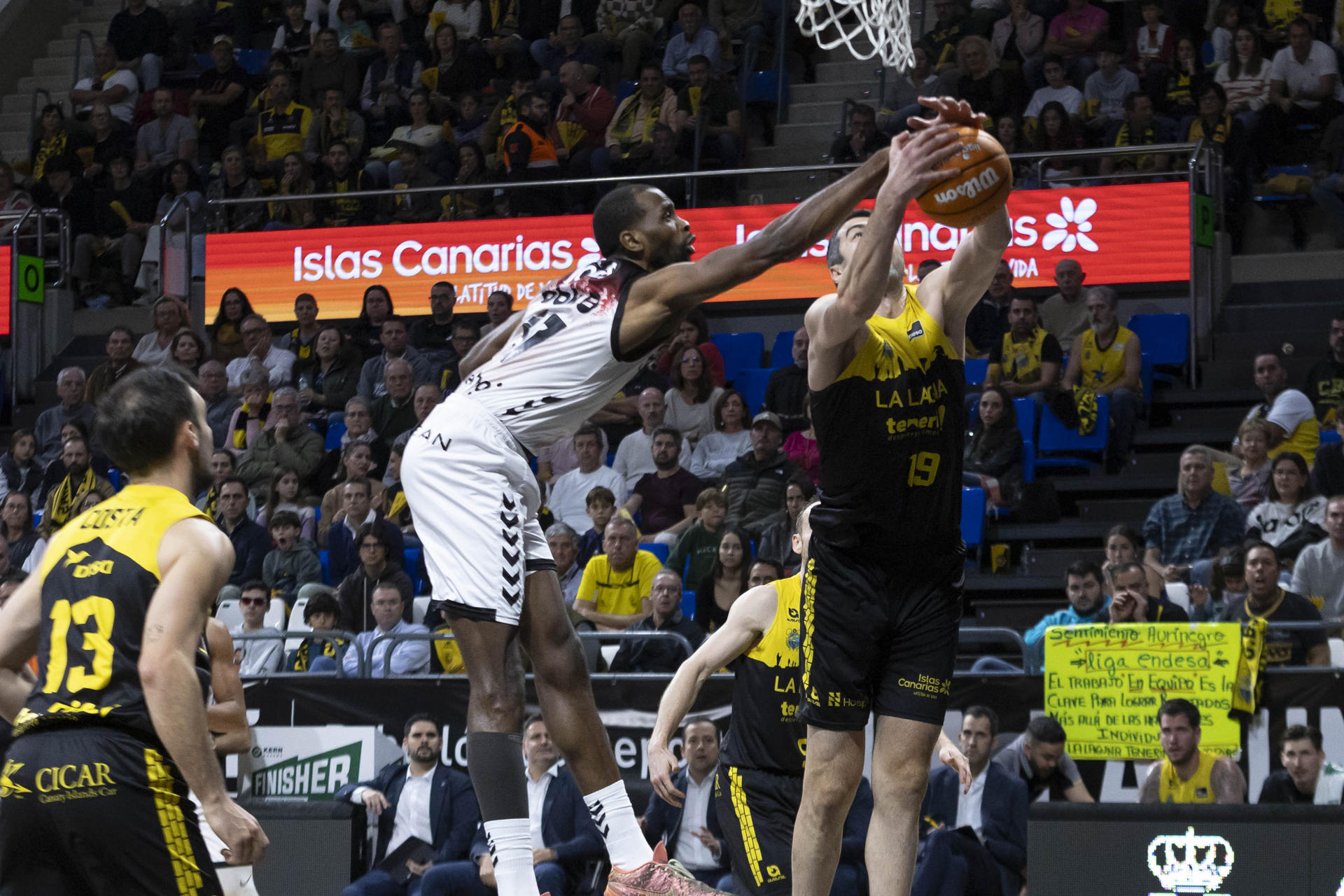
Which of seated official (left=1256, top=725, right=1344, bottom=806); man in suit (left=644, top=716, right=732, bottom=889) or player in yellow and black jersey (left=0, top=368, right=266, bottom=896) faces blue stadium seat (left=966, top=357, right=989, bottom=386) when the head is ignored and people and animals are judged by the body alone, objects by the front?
the player in yellow and black jersey

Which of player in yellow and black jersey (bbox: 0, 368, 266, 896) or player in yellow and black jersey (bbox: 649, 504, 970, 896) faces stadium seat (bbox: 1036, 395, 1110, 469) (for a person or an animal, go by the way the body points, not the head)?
player in yellow and black jersey (bbox: 0, 368, 266, 896)

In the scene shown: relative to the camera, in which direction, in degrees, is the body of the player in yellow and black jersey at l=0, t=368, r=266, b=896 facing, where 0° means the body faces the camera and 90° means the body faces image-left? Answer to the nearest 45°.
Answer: approximately 225°

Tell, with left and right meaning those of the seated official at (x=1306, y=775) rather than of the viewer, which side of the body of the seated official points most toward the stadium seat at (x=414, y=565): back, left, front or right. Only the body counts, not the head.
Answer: right

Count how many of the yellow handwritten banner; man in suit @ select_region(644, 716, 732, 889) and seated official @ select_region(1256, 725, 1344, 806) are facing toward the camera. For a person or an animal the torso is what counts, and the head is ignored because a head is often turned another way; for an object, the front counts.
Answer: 3

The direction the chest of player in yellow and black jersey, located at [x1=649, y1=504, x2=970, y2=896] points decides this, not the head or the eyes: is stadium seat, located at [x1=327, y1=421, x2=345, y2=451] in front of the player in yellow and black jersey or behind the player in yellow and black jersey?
behind

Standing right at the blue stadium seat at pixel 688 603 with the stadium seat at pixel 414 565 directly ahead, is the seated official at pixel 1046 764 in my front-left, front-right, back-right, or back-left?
back-left

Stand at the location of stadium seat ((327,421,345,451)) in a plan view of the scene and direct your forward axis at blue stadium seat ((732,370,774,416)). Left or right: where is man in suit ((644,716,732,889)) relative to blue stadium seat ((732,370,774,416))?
right

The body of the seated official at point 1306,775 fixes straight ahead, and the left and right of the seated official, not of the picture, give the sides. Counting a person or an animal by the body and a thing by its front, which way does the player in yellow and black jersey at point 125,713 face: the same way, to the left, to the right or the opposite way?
the opposite way

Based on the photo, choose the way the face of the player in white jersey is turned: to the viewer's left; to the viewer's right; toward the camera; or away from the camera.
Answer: to the viewer's right

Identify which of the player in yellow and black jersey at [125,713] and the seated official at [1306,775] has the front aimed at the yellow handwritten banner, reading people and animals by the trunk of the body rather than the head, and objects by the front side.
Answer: the player in yellow and black jersey

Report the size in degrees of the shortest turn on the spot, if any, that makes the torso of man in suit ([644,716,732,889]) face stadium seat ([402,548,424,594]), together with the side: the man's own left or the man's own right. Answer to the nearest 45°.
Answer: approximately 135° to the man's own right

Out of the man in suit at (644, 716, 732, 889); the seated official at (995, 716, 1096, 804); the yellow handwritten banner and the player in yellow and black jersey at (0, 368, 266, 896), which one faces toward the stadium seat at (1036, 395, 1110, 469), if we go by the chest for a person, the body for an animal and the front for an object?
the player in yellow and black jersey
